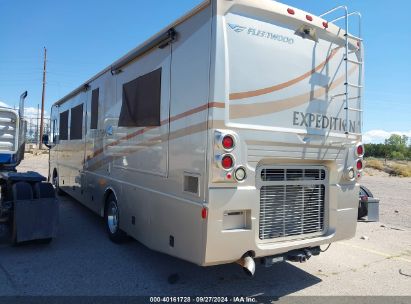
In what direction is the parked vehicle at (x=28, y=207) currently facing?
away from the camera

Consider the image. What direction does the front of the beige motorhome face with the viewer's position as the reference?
facing away from the viewer and to the left of the viewer
